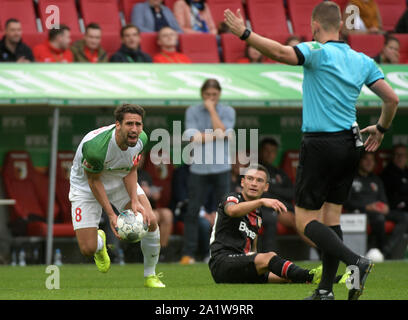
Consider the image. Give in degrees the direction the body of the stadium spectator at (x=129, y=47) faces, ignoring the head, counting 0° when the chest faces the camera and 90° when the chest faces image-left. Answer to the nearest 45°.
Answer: approximately 0°

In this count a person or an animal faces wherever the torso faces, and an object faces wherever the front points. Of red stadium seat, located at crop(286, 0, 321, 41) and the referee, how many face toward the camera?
1

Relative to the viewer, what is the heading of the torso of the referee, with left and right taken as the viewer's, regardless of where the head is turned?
facing away from the viewer and to the left of the viewer

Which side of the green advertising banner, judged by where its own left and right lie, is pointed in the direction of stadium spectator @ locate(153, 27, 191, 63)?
back

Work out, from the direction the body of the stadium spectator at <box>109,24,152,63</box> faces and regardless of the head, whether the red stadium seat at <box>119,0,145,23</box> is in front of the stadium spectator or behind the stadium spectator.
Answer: behind

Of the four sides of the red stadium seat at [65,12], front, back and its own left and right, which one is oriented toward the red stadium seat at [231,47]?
left
